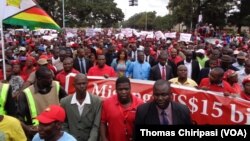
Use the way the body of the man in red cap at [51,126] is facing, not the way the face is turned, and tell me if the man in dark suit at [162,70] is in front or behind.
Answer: behind

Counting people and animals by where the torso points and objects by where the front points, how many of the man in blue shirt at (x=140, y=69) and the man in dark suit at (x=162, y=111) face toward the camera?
2

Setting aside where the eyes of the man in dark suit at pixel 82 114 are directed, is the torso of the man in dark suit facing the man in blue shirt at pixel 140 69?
no

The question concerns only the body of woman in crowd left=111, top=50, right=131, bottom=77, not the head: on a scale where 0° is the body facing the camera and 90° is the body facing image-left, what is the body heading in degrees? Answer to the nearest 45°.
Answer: approximately 0°

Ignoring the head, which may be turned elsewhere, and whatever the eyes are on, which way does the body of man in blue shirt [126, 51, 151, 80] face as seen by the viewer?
toward the camera

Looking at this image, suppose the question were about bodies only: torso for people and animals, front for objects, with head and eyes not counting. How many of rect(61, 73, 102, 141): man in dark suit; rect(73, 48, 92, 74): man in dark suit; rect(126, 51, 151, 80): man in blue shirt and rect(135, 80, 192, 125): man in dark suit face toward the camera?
4

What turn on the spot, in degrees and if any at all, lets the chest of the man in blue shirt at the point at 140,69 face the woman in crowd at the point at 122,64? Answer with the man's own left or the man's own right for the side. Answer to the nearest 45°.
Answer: approximately 135° to the man's own right

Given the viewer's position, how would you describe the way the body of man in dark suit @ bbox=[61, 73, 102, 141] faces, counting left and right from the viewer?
facing the viewer

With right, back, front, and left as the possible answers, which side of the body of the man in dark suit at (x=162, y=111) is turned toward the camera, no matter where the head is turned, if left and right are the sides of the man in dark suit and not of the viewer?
front

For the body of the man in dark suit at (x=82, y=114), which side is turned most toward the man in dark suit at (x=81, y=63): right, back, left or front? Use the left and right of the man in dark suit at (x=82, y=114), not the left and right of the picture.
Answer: back

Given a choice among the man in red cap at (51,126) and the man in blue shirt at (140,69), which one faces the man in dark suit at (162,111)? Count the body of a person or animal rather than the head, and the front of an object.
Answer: the man in blue shirt

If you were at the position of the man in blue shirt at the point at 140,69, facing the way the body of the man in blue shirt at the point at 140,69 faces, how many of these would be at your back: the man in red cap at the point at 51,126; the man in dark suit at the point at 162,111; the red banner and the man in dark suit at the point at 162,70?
0

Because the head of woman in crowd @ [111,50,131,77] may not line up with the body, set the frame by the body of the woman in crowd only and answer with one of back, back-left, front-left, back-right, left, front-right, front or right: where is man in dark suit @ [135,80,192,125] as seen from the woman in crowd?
front

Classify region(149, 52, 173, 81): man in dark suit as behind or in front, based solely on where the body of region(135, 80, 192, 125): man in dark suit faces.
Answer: behind
